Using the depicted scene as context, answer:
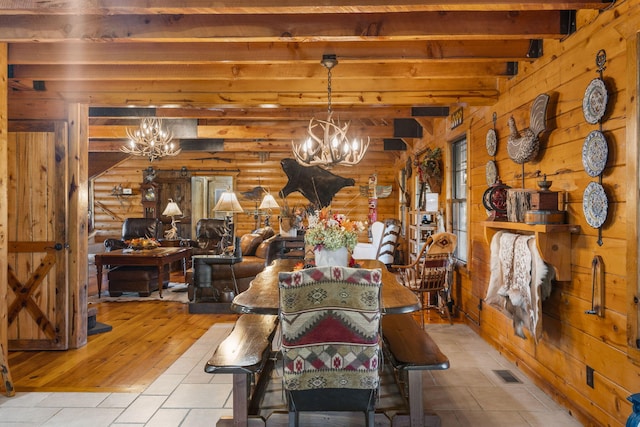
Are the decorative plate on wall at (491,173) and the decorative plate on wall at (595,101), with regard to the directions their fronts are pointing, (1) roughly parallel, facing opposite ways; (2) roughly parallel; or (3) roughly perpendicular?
roughly parallel

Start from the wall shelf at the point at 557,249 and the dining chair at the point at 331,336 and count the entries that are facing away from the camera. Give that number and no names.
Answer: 1

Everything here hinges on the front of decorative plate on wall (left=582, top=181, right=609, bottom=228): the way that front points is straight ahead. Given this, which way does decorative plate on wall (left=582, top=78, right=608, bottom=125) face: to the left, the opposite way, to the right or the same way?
the same way

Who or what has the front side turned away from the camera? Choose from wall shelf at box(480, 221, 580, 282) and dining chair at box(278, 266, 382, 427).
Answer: the dining chair

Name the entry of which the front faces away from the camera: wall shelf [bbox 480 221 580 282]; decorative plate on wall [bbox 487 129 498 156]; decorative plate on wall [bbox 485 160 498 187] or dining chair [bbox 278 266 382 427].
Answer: the dining chair

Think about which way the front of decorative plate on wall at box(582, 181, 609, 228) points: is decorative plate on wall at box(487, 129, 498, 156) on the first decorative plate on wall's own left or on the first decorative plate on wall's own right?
on the first decorative plate on wall's own right

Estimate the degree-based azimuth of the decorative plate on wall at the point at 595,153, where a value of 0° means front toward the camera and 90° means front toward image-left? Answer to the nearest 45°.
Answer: approximately 45°

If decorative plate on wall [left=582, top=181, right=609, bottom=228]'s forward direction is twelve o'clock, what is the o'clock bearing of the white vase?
The white vase is roughly at 1 o'clock from the decorative plate on wall.

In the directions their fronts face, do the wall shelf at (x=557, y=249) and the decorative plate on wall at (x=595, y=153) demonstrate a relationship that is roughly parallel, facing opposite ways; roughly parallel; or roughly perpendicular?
roughly parallel

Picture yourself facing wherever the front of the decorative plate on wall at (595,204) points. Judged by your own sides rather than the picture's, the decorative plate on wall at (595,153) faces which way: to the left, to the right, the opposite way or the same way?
the same way

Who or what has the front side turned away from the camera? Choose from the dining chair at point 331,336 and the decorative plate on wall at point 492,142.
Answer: the dining chair

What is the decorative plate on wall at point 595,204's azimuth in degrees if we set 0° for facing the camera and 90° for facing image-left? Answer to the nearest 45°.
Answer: approximately 45°

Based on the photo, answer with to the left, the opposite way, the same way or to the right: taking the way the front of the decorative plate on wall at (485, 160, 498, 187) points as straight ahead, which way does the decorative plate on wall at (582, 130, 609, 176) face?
the same way

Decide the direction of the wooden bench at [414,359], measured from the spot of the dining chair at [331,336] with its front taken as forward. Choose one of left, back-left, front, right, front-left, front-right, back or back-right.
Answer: front-right

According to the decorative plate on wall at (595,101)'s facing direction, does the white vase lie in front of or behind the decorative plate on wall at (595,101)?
in front

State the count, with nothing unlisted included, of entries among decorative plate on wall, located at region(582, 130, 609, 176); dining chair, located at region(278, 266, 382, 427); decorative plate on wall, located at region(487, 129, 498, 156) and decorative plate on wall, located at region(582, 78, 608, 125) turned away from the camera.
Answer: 1

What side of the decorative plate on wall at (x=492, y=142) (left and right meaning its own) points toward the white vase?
front

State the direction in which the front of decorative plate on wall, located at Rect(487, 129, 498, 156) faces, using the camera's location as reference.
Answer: facing the viewer and to the left of the viewer

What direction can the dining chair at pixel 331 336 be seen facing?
away from the camera
